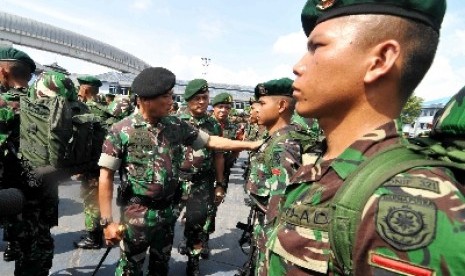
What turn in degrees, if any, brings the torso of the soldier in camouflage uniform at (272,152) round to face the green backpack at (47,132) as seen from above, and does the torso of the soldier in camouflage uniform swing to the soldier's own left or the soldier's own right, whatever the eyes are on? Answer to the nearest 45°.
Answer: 0° — they already face it

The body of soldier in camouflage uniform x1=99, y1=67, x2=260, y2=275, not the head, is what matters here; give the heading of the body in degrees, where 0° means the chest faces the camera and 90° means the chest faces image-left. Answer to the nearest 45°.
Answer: approximately 315°

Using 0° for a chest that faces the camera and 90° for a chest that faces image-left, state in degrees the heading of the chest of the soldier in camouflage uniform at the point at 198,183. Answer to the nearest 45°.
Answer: approximately 0°

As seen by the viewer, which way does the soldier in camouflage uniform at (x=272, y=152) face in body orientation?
to the viewer's left

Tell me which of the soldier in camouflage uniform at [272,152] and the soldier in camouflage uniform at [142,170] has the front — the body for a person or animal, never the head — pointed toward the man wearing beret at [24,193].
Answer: the soldier in camouflage uniform at [272,152]

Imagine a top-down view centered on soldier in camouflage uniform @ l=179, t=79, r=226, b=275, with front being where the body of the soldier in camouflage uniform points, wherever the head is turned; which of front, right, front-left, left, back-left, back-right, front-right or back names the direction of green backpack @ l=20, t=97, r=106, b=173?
front-right

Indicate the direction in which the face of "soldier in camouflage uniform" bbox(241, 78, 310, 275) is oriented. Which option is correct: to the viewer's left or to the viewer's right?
to the viewer's left

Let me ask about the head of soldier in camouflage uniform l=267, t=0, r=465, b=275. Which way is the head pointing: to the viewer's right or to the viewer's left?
to the viewer's left
